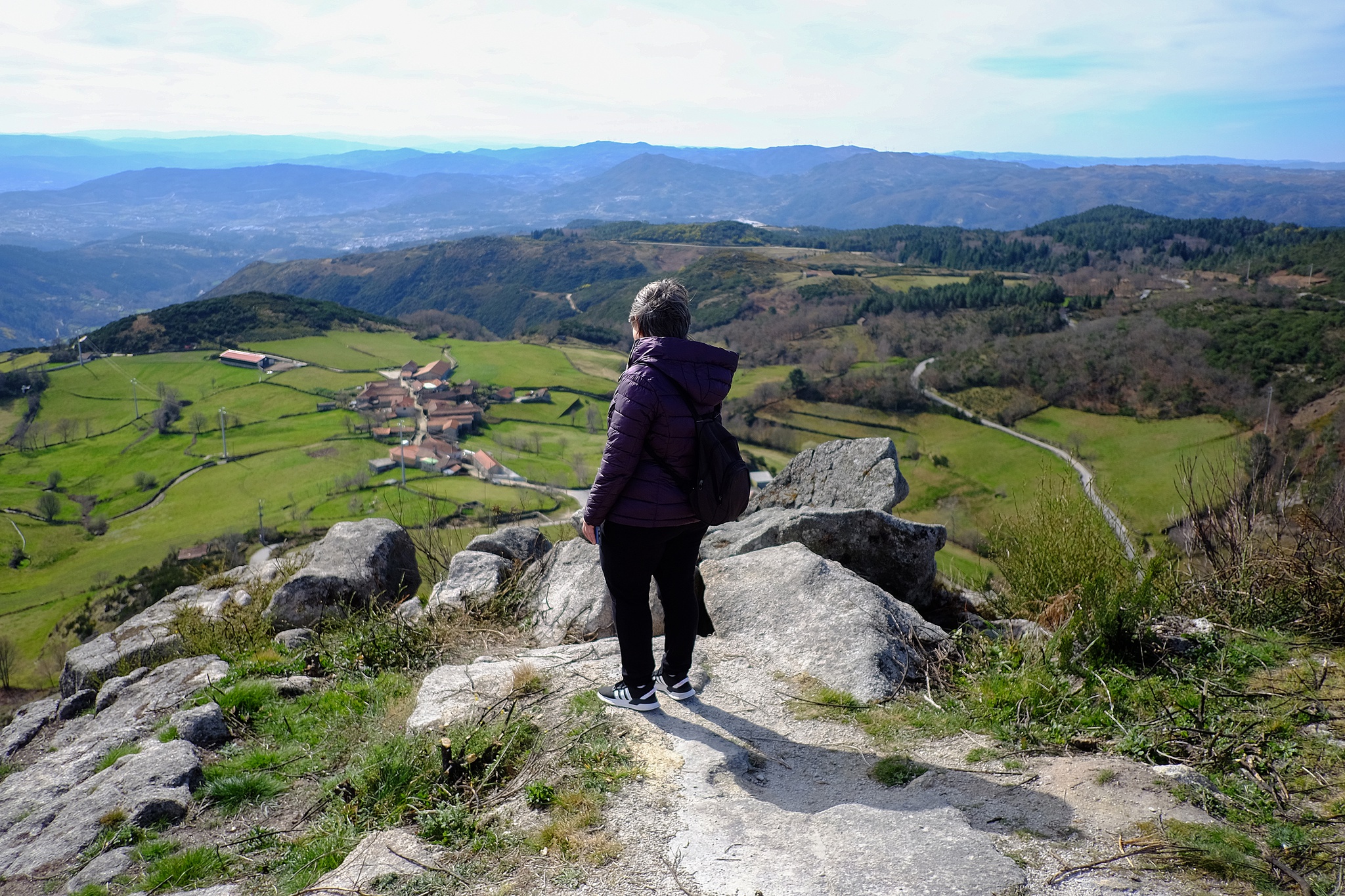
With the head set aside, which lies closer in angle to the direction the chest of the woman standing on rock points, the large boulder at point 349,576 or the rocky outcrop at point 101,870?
the large boulder

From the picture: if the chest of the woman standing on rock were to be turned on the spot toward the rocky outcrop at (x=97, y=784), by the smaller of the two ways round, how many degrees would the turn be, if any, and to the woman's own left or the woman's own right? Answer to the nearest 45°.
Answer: approximately 45° to the woman's own left

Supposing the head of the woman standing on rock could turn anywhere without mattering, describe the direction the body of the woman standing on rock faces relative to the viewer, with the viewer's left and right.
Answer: facing away from the viewer and to the left of the viewer

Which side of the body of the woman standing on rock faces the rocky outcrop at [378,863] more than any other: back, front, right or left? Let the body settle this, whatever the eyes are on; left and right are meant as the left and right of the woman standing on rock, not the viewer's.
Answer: left
